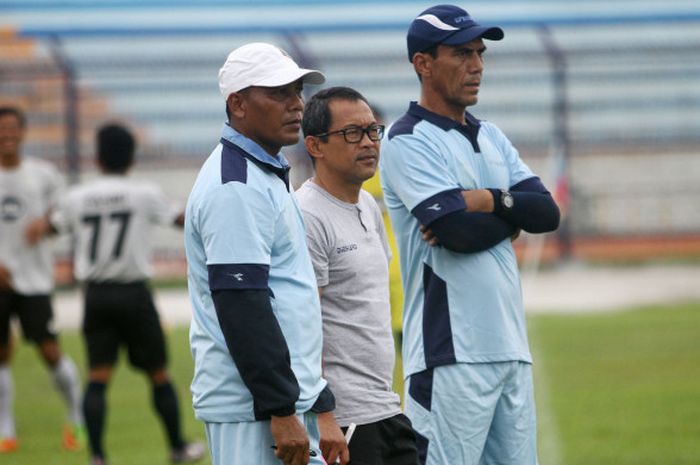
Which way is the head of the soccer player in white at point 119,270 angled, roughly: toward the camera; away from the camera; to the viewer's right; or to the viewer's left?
away from the camera

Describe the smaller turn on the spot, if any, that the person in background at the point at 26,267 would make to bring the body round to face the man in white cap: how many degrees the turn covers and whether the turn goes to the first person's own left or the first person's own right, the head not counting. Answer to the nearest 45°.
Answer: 0° — they already face them

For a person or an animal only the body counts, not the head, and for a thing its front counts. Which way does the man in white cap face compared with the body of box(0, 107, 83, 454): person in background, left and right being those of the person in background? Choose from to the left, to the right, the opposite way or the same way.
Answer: to the left

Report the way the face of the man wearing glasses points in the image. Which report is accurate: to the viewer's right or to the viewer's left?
to the viewer's right

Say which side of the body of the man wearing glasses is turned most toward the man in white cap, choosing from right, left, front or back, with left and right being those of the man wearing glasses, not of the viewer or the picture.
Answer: right

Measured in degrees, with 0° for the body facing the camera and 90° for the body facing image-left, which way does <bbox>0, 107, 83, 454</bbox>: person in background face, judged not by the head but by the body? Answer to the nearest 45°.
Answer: approximately 0°

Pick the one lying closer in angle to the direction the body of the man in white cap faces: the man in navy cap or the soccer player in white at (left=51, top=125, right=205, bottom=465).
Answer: the man in navy cap

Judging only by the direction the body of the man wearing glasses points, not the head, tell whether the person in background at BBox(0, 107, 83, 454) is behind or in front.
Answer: behind

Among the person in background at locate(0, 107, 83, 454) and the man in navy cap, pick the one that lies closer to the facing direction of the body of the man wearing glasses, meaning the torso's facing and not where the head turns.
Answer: the man in navy cap

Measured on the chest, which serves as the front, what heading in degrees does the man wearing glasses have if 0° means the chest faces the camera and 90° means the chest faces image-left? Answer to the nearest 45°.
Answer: approximately 315°

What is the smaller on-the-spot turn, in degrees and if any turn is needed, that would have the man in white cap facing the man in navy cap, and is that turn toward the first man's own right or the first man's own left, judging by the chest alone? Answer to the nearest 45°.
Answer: approximately 45° to the first man's own left

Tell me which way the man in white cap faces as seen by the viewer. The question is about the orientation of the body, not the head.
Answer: to the viewer's right
